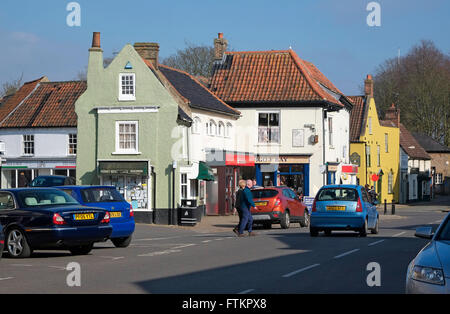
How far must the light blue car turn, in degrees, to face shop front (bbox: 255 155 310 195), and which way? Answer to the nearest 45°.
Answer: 0° — it already faces it

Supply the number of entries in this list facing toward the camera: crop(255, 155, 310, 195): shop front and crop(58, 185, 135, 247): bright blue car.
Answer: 1

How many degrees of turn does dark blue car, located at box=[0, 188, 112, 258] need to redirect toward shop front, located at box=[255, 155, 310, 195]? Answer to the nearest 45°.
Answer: approximately 90° to its right

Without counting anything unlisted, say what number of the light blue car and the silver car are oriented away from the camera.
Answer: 1

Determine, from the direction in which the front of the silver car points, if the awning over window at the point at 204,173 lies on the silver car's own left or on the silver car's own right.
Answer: on the silver car's own right

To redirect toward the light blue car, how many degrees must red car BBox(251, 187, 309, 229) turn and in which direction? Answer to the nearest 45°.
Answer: approximately 135° to its right

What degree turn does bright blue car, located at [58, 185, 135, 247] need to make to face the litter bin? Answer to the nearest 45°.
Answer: approximately 45° to its right

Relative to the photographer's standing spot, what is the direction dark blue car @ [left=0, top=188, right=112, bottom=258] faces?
facing away from the viewer and to the left of the viewer

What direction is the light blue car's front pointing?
away from the camera

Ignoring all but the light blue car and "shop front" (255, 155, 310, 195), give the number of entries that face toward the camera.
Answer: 1

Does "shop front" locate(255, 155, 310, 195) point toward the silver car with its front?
yes

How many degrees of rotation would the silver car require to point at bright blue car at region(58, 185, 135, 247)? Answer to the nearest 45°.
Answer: approximately 90° to its right

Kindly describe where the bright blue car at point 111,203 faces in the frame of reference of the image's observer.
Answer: facing away from the viewer and to the left of the viewer
